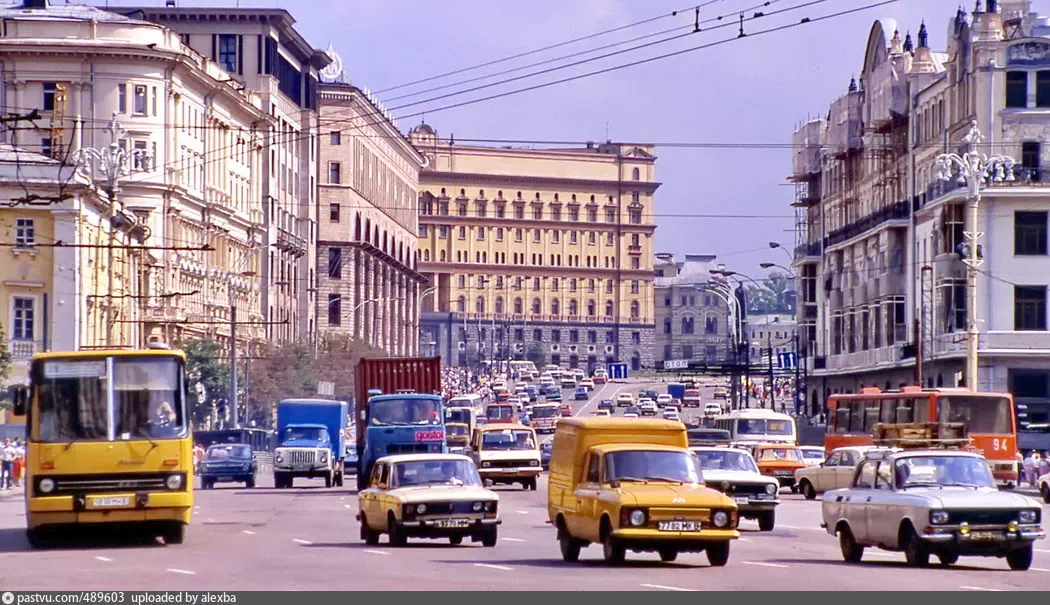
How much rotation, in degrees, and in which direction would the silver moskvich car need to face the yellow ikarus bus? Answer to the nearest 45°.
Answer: approximately 135° to its right

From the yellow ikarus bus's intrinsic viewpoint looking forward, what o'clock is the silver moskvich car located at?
The silver moskvich car is roughly at 10 o'clock from the yellow ikarus bus.

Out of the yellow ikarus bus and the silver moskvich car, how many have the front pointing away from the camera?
0

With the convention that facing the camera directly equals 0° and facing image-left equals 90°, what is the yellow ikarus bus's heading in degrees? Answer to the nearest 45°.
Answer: approximately 0°

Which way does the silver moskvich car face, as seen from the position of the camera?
facing the viewer and to the right of the viewer
